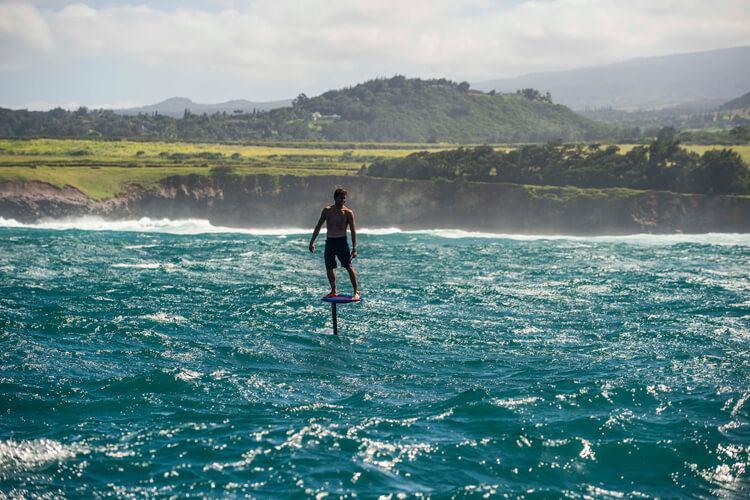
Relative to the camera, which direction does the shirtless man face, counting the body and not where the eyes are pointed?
toward the camera
